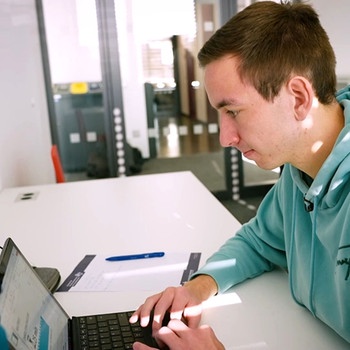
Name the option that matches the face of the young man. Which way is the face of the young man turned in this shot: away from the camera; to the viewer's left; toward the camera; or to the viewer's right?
to the viewer's left

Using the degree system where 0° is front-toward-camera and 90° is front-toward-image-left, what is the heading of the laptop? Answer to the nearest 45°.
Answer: approximately 270°

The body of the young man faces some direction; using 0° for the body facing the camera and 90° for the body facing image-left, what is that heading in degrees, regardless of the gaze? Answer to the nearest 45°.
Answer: approximately 45°

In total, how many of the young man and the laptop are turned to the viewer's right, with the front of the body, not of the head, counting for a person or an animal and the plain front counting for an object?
1

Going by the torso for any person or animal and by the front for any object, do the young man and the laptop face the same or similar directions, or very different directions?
very different directions

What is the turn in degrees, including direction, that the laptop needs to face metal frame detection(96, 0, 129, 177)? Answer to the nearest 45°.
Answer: approximately 90° to its left

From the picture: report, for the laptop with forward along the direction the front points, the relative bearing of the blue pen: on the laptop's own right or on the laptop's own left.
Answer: on the laptop's own left
